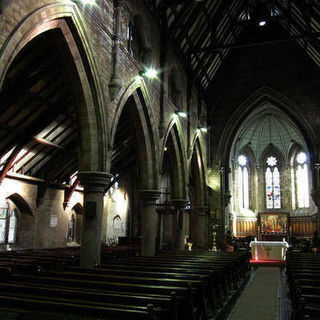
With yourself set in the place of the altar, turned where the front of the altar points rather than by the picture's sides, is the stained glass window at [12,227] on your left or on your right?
on your right

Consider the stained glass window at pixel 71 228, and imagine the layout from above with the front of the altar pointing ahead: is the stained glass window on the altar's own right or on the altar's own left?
on the altar's own right

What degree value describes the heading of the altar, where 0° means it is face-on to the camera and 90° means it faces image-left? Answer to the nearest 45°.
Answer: approximately 0°

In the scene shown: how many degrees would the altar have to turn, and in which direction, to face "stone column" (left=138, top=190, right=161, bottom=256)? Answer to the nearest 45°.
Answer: approximately 45° to its right

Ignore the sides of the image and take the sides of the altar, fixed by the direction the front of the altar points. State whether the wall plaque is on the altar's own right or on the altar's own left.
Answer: on the altar's own right

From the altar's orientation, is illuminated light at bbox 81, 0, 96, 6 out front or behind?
out front

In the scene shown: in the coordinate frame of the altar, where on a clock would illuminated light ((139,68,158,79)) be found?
The illuminated light is roughly at 1 o'clock from the altar.

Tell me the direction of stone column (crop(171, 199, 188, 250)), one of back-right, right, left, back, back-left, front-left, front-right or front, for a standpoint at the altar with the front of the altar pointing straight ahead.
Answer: front-right
